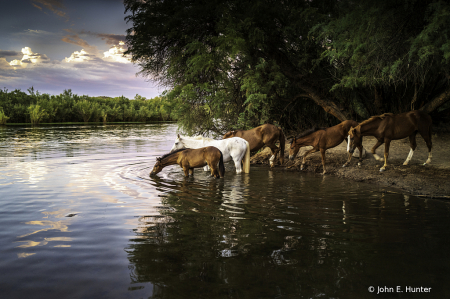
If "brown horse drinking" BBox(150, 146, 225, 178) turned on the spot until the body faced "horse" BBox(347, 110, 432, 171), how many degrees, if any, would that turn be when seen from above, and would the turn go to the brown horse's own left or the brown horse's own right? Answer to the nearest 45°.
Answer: approximately 180°

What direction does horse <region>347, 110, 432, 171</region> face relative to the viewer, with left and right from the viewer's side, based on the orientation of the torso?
facing to the left of the viewer

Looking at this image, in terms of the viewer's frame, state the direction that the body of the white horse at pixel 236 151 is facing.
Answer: to the viewer's left

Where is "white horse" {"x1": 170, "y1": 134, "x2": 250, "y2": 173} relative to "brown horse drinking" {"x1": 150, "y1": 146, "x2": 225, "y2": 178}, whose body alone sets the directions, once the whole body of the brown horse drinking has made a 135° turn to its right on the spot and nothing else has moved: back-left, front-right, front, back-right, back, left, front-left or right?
front

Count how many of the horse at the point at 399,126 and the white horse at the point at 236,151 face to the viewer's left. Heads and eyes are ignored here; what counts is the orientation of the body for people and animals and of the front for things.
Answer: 2

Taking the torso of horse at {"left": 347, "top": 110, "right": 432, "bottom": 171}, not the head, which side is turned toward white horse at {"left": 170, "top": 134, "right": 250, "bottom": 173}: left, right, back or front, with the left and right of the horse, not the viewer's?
front

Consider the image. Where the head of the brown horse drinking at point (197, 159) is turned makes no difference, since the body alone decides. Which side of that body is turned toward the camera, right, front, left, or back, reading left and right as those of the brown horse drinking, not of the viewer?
left

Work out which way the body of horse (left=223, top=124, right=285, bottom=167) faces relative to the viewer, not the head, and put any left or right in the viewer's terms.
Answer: facing to the left of the viewer
